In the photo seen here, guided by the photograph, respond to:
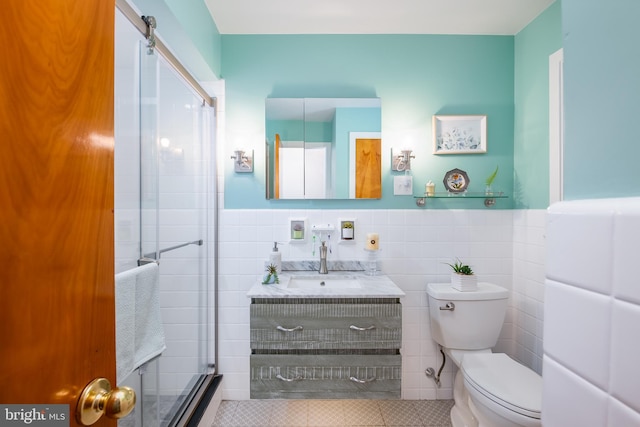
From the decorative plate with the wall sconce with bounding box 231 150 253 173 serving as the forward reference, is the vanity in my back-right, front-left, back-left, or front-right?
front-left

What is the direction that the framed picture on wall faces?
toward the camera

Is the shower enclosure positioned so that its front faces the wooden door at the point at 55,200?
no

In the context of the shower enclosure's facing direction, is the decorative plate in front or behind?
in front

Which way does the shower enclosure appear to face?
to the viewer's right

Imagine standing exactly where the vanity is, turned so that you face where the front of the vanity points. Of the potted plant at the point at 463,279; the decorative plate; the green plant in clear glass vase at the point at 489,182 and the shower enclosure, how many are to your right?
1

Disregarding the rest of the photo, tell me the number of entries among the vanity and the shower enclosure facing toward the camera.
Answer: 1

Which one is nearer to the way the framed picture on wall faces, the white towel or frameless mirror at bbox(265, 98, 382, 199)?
the white towel

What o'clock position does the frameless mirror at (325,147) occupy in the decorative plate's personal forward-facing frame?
The frameless mirror is roughly at 2 o'clock from the decorative plate.

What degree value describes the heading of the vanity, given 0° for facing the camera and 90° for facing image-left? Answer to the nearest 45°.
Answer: approximately 0°

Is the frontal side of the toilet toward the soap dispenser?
no

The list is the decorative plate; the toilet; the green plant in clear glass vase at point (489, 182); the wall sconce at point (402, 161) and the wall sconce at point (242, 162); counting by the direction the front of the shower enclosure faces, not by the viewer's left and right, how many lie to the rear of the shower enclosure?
0

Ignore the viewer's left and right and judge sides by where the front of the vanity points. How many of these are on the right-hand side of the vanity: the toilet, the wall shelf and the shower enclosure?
1

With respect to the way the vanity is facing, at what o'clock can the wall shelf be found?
The wall shelf is roughly at 8 o'clock from the vanity.

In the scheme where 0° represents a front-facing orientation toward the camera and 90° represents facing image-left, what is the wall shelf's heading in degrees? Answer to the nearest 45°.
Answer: approximately 0°

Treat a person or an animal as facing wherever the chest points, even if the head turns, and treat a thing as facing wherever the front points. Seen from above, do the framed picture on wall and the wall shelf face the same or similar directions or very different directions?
same or similar directions

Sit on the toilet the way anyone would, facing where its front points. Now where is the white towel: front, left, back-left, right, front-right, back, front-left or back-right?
right

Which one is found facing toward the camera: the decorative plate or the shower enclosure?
the decorative plate

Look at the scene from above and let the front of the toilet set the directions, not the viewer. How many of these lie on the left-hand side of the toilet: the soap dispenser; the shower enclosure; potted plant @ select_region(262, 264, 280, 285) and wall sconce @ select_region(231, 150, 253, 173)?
0
